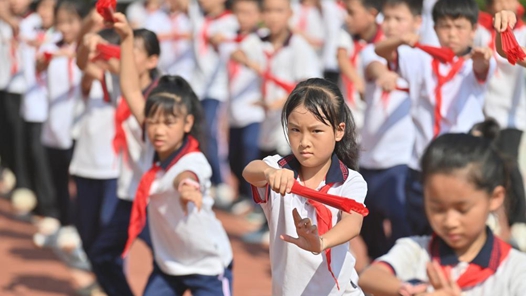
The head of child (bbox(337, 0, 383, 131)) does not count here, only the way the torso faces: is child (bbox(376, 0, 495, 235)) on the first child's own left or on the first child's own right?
on the first child's own left

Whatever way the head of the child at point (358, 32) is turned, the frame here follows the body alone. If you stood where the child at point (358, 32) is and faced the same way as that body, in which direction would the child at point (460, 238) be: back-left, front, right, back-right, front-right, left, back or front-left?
front-left

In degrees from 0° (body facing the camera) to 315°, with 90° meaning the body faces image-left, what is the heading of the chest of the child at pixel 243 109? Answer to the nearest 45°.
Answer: approximately 45°

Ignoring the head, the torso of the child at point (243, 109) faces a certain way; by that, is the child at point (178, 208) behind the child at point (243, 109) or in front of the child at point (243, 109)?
in front

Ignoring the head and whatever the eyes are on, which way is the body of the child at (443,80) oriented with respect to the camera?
toward the camera

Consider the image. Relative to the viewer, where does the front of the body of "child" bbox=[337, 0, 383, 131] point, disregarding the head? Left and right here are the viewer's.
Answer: facing the viewer and to the left of the viewer

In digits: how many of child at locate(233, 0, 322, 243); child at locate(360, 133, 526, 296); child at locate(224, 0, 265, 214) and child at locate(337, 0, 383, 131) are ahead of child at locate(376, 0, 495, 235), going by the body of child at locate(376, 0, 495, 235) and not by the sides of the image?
1

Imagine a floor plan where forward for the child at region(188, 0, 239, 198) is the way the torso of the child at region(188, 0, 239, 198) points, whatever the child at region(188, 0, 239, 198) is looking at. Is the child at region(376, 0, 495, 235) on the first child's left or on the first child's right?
on the first child's left

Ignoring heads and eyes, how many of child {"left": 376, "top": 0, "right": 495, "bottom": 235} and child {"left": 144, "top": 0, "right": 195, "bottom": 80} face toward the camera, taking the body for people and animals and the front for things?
2

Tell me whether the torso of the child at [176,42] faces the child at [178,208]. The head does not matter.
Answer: yes
